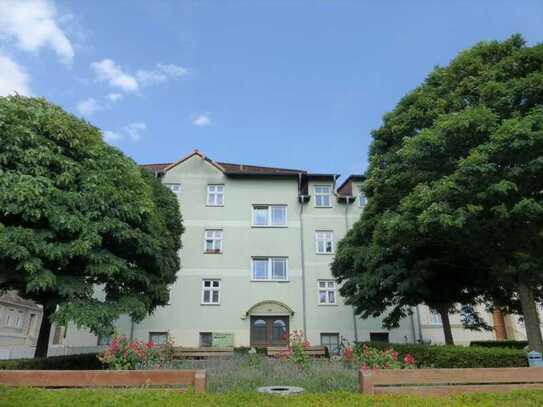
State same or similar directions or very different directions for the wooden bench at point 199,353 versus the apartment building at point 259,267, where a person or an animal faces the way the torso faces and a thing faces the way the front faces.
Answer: same or similar directions

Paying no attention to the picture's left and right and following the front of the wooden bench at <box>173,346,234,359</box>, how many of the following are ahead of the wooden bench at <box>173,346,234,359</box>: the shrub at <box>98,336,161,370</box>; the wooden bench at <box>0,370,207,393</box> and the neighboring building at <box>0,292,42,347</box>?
2

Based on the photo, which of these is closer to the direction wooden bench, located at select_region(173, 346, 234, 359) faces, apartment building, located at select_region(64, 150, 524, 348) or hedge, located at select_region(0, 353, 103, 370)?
the hedge

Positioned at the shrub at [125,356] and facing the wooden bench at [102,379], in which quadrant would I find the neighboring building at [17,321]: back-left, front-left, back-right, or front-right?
back-right

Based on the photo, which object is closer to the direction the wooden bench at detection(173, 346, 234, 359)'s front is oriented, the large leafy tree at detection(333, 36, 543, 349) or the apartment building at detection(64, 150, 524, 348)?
the large leafy tree

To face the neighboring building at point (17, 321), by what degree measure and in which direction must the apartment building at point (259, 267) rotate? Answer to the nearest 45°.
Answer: approximately 135° to its right

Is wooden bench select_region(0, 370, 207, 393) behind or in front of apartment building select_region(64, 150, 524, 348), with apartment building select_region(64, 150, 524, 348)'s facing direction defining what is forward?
in front

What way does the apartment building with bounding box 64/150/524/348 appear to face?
toward the camera

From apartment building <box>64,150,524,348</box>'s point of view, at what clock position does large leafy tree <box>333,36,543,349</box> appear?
The large leafy tree is roughly at 11 o'clock from the apartment building.

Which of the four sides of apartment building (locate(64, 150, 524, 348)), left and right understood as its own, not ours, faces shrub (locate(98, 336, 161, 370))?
front

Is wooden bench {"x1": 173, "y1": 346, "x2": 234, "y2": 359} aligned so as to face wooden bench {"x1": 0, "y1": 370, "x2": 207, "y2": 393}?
yes

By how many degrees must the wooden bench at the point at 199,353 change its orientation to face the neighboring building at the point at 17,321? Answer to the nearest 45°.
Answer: approximately 135° to its right

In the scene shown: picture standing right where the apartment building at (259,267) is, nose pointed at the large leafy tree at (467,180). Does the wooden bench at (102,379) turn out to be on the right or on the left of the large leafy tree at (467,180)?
right

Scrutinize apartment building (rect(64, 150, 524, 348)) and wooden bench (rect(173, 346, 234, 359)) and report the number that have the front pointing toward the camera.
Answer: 2

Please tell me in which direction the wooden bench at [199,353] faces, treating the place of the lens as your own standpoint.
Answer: facing the viewer

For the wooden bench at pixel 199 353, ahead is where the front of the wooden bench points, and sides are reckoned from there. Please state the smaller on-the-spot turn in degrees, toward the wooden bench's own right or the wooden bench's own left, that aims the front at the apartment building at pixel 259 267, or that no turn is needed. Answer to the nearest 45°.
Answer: approximately 135° to the wooden bench's own left

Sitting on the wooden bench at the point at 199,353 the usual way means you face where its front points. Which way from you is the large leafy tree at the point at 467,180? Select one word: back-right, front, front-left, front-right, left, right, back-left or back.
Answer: front-left
